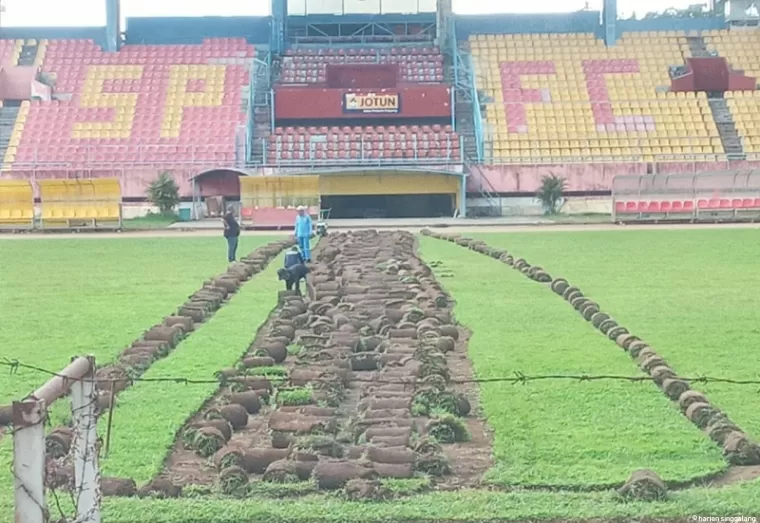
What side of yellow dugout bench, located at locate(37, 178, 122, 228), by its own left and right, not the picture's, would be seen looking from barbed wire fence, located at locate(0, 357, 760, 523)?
front

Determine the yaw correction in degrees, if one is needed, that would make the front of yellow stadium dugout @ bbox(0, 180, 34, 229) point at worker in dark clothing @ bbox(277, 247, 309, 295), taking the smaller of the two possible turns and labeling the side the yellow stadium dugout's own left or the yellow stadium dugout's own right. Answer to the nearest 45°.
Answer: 0° — it already faces them

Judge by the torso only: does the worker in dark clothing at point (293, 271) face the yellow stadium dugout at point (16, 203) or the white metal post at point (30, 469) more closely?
the white metal post

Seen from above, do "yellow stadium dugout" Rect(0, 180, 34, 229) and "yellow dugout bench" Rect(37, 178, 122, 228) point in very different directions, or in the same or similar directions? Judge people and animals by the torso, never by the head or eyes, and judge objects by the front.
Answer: same or similar directions

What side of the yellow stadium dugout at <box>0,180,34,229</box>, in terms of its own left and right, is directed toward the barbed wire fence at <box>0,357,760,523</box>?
front

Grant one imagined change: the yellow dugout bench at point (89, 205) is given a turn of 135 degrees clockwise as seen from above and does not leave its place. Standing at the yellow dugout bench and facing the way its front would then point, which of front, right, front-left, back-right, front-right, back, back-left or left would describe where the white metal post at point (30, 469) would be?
back-left

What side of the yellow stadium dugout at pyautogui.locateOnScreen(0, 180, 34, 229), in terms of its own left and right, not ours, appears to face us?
front

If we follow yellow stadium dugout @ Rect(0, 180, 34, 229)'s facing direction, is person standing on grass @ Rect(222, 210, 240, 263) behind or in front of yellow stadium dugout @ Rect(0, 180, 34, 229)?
in front

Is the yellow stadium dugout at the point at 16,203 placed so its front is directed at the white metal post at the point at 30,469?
yes
